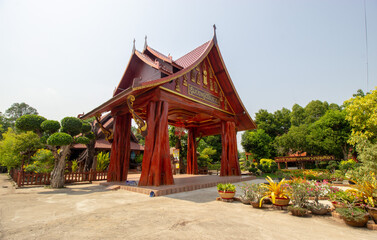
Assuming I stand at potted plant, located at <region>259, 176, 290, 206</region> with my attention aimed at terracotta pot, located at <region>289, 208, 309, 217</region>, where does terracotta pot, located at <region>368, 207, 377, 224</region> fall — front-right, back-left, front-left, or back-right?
front-left

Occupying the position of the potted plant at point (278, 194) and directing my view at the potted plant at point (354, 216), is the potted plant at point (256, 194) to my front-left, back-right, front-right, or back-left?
back-right

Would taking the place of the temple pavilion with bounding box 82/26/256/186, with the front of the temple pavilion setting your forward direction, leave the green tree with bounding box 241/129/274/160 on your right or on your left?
on your left

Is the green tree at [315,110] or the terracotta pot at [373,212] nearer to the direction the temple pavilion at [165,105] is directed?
the terracotta pot

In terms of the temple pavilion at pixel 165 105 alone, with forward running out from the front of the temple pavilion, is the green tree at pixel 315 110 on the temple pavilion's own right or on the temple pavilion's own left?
on the temple pavilion's own left

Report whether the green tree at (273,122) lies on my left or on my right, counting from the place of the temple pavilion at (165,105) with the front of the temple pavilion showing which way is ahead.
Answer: on my left

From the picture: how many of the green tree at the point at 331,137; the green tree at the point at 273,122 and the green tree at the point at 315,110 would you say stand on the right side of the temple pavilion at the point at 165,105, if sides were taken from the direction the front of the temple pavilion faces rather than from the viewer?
0

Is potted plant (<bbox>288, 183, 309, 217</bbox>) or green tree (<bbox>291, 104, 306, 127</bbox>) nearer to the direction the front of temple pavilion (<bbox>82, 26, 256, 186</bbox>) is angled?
the potted plant

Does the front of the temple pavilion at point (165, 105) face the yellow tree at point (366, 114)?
no

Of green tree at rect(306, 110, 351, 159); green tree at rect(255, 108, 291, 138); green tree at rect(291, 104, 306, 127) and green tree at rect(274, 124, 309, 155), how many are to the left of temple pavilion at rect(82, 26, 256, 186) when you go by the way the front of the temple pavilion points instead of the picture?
4

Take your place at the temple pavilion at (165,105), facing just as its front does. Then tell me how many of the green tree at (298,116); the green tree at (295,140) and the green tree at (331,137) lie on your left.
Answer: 3
